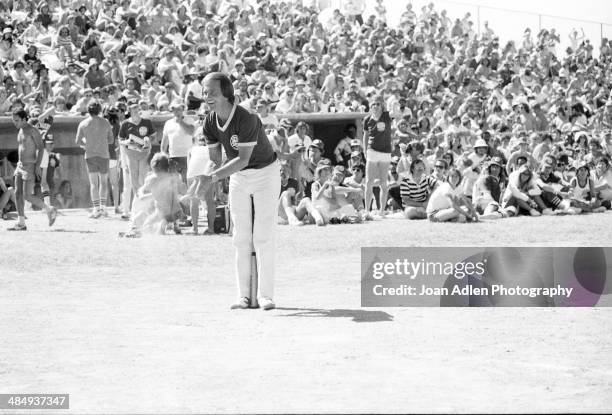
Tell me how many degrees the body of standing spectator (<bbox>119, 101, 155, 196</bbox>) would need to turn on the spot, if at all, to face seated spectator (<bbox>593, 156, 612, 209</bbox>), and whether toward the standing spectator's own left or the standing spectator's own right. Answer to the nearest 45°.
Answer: approximately 90° to the standing spectator's own left

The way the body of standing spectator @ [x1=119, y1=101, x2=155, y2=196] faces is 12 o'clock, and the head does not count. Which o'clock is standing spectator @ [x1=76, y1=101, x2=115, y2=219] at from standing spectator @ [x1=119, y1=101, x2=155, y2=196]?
standing spectator @ [x1=76, y1=101, x2=115, y2=219] is roughly at 4 o'clock from standing spectator @ [x1=119, y1=101, x2=155, y2=196].

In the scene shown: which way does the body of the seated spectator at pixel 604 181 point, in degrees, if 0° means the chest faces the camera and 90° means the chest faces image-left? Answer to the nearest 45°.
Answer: approximately 45°

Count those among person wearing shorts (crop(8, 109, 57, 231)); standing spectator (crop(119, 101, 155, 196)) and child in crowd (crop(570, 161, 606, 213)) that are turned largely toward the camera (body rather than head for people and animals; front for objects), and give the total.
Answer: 2
